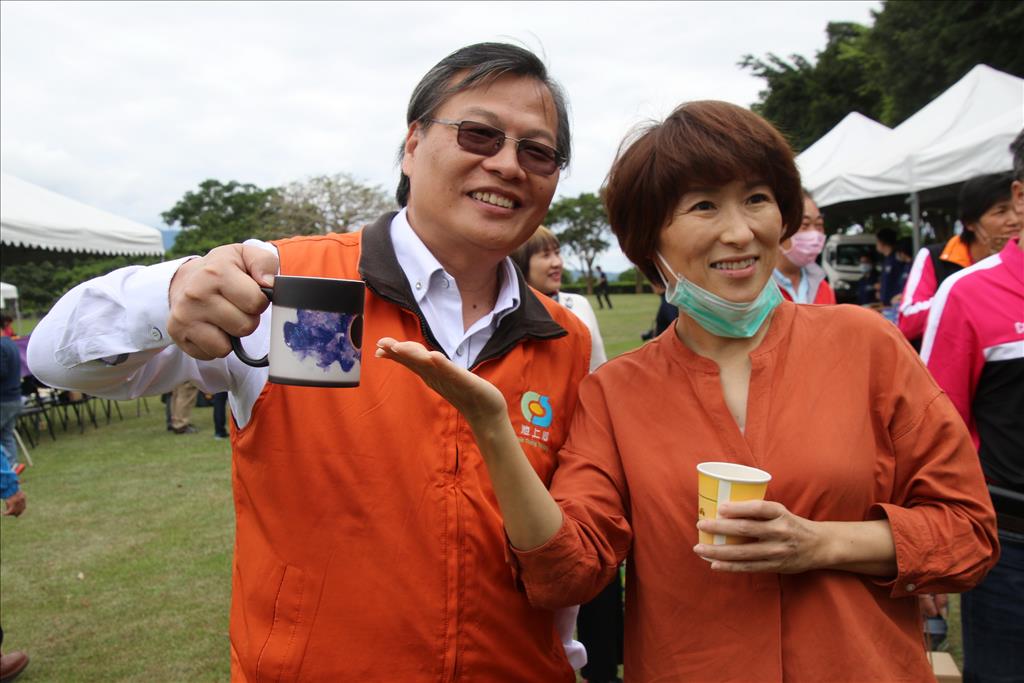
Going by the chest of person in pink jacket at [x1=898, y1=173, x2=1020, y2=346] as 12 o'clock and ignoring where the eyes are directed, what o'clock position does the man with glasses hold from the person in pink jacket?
The man with glasses is roughly at 2 o'clock from the person in pink jacket.

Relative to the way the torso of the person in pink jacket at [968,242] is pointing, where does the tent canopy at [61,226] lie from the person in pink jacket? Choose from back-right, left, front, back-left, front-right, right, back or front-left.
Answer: back-right

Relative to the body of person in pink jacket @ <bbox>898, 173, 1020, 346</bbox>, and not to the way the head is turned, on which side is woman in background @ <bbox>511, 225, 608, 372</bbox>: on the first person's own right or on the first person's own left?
on the first person's own right

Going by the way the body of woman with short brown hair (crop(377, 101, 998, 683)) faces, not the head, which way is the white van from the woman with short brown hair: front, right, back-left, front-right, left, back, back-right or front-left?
back

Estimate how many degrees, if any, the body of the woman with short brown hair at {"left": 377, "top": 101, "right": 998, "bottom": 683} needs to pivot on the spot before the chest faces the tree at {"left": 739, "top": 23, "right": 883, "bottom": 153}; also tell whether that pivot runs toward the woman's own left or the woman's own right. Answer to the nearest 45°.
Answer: approximately 180°

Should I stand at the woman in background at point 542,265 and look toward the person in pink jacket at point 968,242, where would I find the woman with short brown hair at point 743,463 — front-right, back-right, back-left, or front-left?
front-right

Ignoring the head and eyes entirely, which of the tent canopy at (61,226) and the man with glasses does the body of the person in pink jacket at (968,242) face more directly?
the man with glasses

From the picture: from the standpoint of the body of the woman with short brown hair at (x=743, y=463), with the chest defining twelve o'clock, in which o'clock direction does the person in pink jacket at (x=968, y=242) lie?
The person in pink jacket is roughly at 7 o'clock from the woman with short brown hair.

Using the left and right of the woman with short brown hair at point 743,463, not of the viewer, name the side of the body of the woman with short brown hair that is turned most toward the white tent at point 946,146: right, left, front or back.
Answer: back

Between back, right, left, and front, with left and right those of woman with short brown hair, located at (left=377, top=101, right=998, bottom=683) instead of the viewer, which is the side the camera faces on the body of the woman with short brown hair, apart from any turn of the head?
front
